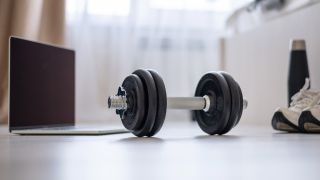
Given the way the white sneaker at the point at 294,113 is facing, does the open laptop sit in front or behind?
in front

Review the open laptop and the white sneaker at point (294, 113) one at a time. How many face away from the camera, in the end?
0

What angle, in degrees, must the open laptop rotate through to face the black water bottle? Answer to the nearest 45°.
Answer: approximately 45° to its left

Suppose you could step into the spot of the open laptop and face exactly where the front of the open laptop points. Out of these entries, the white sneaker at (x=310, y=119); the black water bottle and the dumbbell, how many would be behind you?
0

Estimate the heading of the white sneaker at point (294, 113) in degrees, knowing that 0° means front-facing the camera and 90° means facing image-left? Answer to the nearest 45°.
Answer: approximately 45°

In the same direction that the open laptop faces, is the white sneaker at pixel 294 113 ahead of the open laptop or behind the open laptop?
ahead
